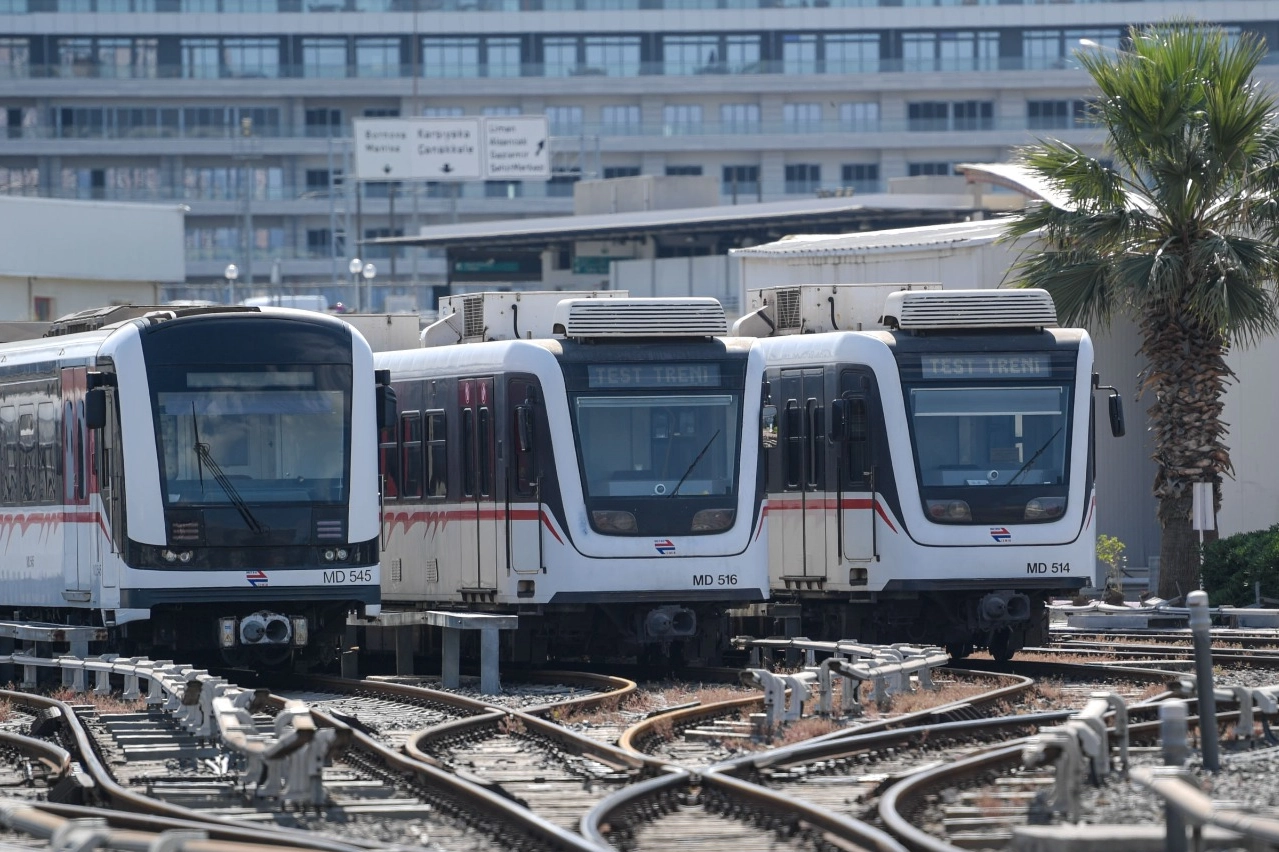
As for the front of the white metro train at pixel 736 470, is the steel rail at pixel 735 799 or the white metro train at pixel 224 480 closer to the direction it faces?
the steel rail

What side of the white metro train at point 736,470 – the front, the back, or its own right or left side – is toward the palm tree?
left

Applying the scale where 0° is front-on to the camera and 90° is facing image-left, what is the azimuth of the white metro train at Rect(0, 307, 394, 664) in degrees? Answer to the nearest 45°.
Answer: approximately 315°

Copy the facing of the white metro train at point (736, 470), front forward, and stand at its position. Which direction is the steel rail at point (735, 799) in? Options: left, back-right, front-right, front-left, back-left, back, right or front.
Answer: front-right

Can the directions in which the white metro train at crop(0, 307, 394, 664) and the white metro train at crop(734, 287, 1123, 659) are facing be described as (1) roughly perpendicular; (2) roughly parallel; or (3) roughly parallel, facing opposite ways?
roughly parallel

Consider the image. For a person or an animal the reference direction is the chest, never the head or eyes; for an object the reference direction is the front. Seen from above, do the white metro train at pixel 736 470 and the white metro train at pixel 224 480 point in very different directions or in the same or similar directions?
same or similar directions

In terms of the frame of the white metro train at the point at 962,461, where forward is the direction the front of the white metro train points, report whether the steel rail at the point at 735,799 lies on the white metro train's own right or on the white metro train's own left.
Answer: on the white metro train's own right

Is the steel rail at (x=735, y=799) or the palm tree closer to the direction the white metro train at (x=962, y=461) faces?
the steel rail

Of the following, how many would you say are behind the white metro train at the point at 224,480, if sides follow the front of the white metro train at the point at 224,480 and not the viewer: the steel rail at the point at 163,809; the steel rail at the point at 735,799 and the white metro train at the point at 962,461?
0

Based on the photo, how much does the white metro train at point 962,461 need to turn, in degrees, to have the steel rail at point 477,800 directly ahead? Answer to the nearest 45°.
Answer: approximately 45° to its right

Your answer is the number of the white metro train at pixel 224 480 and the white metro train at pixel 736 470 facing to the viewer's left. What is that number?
0

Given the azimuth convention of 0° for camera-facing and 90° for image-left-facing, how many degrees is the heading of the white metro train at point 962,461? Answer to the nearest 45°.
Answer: approximately 315°

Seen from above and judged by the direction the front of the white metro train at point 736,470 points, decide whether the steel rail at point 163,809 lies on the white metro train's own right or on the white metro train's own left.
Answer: on the white metro train's own right

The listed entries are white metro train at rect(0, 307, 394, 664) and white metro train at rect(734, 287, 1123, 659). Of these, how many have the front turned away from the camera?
0
